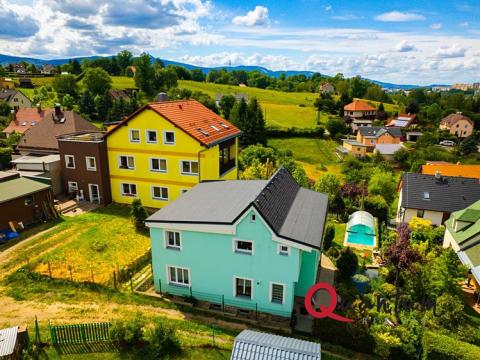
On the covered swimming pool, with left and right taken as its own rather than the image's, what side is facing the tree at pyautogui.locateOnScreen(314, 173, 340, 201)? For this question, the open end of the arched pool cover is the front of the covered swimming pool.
back

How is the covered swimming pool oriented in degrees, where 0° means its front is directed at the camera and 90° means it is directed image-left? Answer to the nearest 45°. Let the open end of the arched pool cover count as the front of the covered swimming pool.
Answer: approximately 0°

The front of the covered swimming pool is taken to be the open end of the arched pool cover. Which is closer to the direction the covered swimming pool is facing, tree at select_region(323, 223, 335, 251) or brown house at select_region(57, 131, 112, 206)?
the tree

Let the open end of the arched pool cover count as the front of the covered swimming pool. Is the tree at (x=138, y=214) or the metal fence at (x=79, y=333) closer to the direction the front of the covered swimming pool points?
the metal fence

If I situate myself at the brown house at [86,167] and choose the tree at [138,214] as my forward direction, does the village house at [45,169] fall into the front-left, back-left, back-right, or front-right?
back-right
